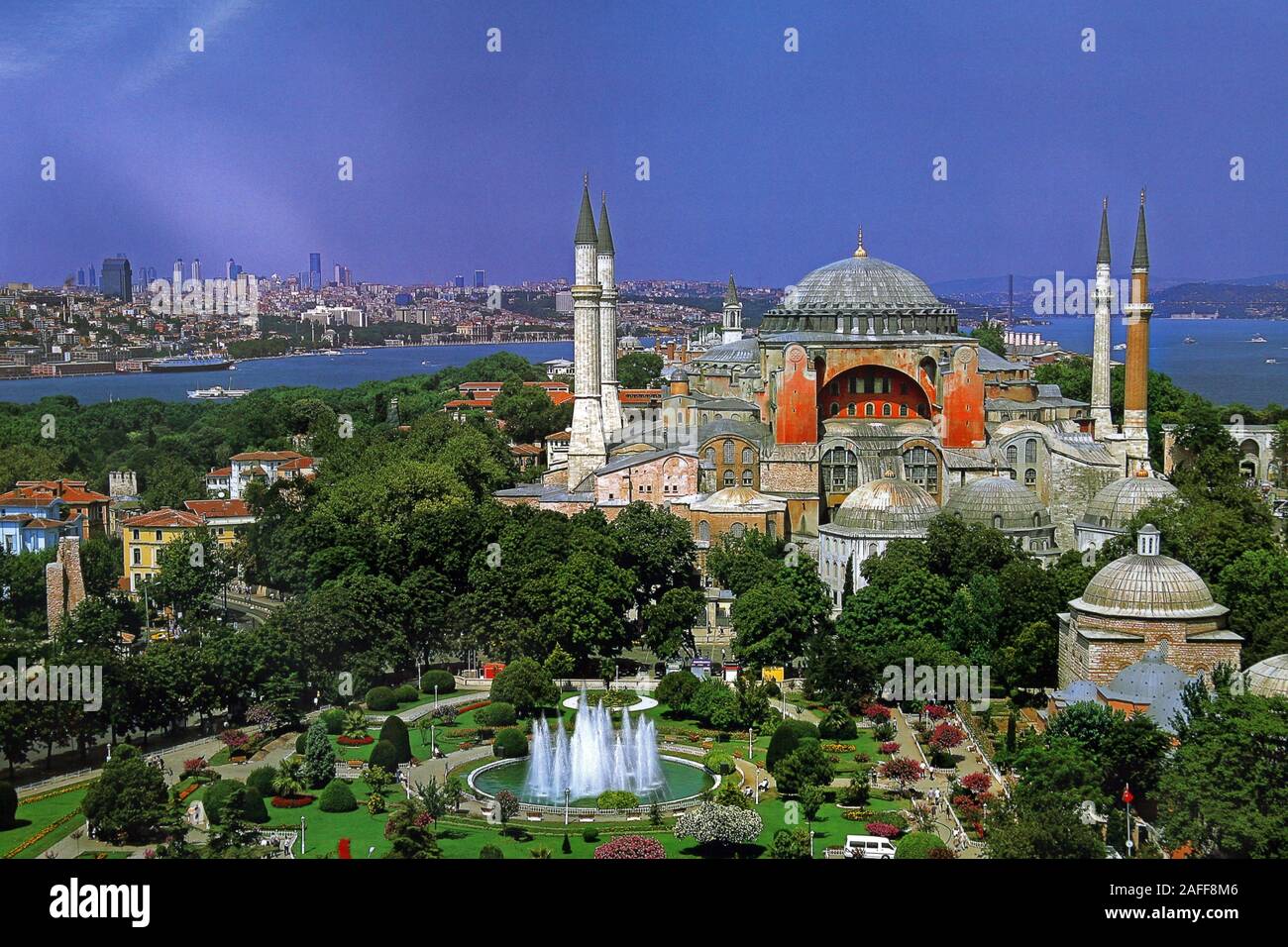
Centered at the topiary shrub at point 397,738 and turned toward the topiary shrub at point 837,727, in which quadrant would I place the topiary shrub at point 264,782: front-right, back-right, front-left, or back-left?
back-right

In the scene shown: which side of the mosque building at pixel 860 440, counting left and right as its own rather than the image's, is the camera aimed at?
front

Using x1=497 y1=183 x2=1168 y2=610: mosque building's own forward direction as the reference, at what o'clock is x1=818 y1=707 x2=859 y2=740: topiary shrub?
The topiary shrub is roughly at 12 o'clock from the mosque building.

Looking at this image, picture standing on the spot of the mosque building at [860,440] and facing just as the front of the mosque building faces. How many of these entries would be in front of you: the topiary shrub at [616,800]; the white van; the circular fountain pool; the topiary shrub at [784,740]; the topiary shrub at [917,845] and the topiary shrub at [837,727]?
6

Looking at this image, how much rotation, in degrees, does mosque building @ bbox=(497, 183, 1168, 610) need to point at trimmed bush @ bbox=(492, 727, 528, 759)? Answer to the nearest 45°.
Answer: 0° — it already faces it

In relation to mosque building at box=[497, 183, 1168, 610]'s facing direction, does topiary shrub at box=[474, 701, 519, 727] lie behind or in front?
in front

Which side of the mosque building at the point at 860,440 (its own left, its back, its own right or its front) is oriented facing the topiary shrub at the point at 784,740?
front

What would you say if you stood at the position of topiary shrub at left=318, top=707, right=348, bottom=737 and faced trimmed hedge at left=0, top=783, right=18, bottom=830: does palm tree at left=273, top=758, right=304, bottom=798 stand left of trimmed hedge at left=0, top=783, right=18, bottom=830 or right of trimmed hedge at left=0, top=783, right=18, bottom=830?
left

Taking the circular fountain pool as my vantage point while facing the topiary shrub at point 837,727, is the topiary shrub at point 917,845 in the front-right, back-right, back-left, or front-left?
front-right

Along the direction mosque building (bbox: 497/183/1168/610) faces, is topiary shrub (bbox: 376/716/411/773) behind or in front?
in front
